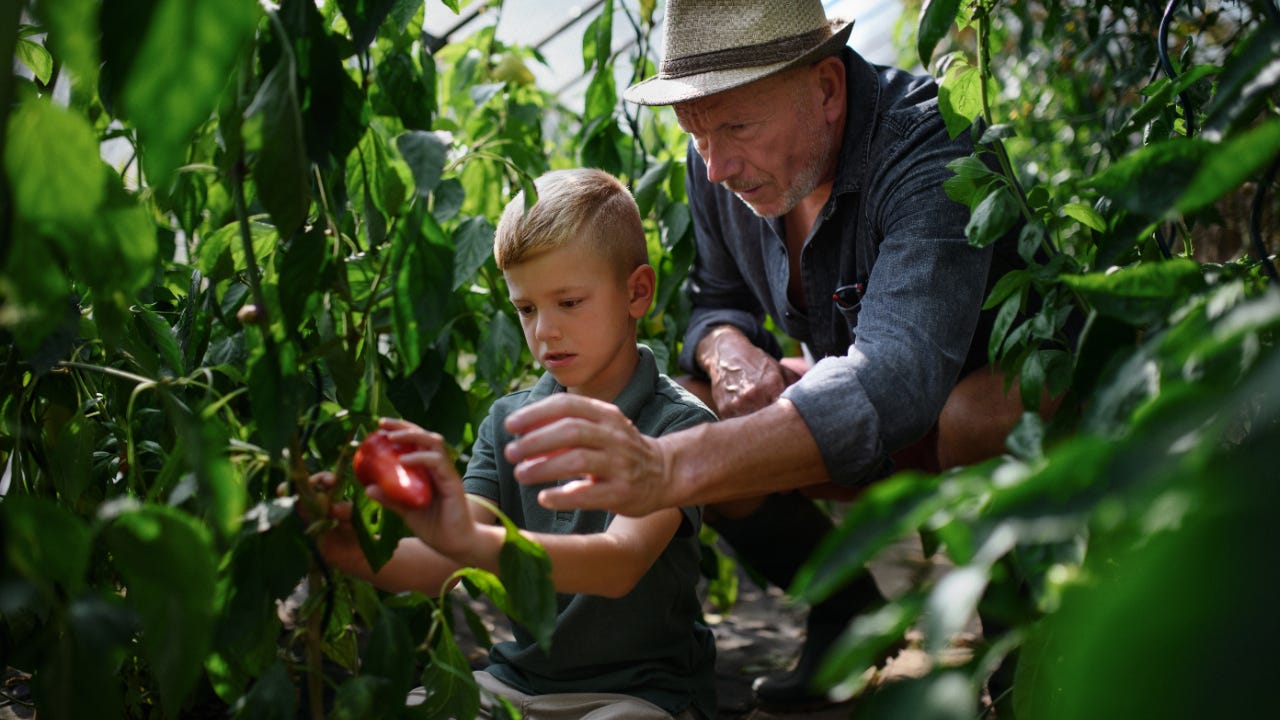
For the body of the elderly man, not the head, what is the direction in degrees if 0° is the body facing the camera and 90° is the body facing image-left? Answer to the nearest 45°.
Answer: approximately 45°

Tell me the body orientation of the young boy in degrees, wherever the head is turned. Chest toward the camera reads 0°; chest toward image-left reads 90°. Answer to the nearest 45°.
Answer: approximately 45°
